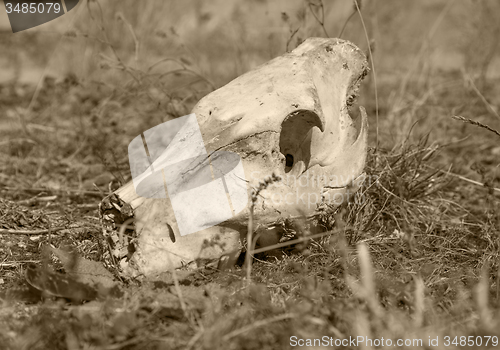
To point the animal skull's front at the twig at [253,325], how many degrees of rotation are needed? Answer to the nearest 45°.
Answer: approximately 90° to its left

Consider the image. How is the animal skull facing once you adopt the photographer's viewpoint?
facing to the left of the viewer
